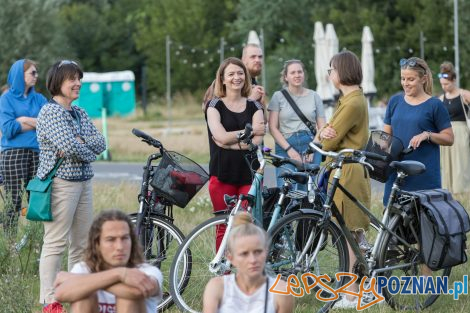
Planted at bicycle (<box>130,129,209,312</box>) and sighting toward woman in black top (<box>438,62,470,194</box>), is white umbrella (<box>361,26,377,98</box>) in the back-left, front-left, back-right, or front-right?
front-left

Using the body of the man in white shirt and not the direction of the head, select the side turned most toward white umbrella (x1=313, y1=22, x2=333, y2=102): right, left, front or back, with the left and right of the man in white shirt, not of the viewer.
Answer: back

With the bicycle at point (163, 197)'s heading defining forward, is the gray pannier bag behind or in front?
in front

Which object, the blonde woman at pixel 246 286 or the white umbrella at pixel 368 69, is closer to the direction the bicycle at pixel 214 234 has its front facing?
the blonde woman

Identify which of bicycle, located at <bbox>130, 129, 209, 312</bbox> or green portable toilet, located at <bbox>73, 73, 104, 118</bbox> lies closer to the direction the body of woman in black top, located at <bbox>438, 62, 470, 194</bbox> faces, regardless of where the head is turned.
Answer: the bicycle

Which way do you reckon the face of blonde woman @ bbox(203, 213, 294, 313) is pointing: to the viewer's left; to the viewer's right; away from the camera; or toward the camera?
toward the camera

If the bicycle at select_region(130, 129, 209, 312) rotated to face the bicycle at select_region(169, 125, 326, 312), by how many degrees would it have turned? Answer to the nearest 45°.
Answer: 0° — it already faces it

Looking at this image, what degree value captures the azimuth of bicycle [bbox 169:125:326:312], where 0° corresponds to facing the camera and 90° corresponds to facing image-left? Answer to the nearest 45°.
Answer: approximately 45°

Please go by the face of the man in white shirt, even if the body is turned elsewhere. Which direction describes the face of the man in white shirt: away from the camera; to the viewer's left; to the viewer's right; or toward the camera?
toward the camera

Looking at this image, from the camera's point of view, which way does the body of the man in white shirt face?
toward the camera

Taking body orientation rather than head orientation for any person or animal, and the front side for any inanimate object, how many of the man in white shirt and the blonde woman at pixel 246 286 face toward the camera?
2

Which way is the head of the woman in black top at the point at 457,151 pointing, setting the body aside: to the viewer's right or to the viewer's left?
to the viewer's left

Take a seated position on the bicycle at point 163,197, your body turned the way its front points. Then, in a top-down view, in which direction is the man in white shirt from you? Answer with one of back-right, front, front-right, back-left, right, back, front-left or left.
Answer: front-right

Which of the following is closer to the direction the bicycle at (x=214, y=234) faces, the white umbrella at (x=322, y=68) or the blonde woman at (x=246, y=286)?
the blonde woman

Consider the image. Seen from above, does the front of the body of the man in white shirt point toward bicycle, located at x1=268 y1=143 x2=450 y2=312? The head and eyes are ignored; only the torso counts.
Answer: no

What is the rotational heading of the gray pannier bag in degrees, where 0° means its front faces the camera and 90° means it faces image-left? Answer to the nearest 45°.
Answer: approximately 315°
